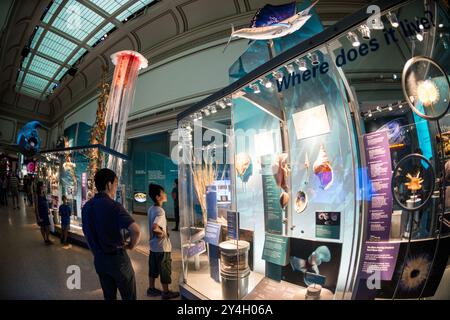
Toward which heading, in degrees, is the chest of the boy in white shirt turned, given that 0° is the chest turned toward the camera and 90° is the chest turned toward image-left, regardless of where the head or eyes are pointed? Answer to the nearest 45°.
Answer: approximately 270°

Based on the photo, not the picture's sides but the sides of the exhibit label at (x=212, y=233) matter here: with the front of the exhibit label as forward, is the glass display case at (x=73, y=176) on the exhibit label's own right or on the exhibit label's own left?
on the exhibit label's own right

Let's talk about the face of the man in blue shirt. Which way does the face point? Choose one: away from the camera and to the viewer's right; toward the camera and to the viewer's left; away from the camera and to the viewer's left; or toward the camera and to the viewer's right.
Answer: away from the camera and to the viewer's right

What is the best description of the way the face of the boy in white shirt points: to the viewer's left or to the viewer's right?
to the viewer's right

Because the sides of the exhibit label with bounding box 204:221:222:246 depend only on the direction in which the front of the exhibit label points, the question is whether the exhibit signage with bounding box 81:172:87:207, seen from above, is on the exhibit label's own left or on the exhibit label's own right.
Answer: on the exhibit label's own right

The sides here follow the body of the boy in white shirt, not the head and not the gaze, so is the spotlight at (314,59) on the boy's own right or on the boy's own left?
on the boy's own right
